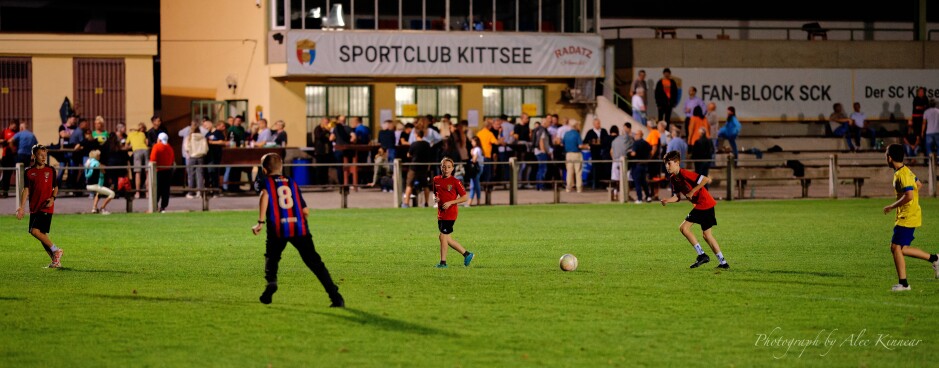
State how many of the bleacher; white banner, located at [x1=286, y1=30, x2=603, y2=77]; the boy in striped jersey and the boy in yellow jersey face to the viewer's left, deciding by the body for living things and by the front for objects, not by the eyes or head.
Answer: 1

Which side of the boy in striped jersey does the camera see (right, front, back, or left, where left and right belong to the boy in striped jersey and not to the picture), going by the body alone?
back

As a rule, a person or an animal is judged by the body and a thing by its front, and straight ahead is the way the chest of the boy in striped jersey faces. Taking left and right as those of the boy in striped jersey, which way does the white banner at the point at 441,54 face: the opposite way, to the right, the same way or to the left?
the opposite way

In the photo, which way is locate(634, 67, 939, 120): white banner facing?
toward the camera

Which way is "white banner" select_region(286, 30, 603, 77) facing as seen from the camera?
toward the camera

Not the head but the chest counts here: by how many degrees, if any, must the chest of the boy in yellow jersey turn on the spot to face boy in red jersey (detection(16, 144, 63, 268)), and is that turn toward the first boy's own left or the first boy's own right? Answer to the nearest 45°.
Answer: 0° — they already face them

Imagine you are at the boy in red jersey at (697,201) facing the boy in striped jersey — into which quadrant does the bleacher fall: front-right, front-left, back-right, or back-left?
back-right

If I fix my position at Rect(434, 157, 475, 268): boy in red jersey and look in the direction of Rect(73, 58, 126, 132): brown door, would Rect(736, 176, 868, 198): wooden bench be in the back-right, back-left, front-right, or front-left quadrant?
front-right

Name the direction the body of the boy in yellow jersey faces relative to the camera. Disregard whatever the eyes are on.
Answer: to the viewer's left

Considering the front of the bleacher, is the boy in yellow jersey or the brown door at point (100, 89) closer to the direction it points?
the boy in yellow jersey

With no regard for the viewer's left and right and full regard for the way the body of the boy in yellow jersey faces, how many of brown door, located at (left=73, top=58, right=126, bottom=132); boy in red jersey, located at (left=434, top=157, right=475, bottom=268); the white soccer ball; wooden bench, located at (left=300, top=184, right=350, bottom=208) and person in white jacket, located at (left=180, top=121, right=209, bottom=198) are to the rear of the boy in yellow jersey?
0

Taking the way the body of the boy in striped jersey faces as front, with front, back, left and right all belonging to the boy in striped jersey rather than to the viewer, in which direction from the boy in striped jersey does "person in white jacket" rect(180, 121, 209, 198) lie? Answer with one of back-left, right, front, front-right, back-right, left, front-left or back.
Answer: front

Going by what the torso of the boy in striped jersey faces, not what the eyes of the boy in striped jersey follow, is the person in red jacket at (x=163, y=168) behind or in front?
in front

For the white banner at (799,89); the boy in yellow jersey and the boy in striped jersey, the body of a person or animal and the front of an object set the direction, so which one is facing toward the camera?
the white banner

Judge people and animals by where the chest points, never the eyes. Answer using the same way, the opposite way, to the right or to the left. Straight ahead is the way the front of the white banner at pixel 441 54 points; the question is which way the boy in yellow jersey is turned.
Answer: to the right

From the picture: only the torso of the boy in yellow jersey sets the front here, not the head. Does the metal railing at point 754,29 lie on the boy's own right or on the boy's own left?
on the boy's own right

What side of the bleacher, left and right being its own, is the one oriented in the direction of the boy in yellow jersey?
front

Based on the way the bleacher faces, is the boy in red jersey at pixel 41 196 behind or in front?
in front

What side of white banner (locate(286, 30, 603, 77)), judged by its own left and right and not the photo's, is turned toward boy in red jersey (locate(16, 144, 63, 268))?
front

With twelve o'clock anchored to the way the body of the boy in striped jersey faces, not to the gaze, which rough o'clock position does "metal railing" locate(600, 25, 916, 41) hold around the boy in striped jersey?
The metal railing is roughly at 1 o'clock from the boy in striped jersey.

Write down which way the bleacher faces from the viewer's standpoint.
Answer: facing the viewer
